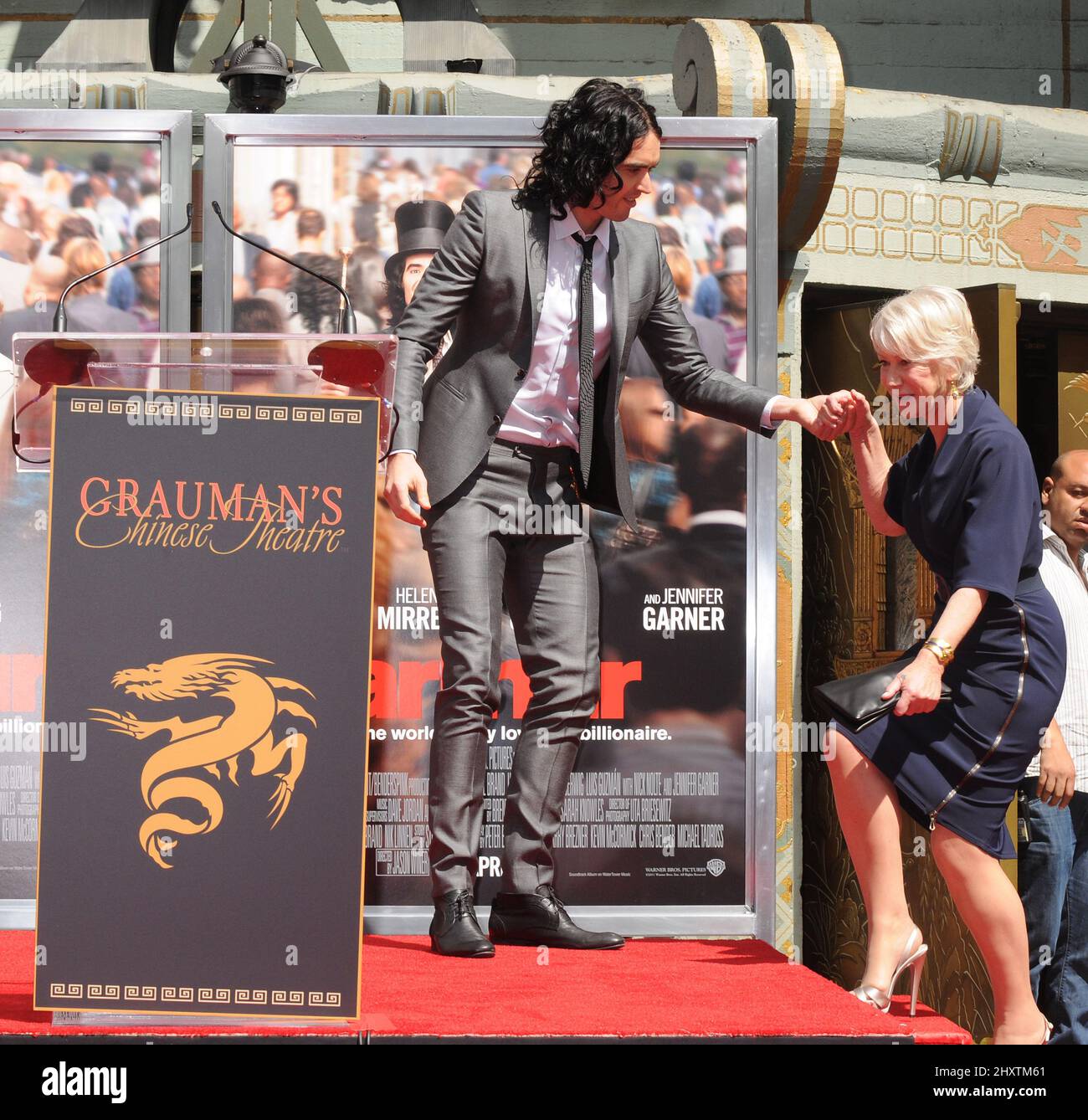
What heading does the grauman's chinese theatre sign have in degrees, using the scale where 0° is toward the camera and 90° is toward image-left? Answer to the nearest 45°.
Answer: approximately 0°

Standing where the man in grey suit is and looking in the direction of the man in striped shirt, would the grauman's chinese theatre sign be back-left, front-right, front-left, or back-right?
back-right

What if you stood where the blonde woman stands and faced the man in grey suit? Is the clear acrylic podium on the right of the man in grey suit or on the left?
left

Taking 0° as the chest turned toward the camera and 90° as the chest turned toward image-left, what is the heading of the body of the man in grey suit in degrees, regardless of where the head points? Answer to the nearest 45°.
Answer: approximately 315°

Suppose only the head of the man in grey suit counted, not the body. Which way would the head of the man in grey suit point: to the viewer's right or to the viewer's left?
to the viewer's right

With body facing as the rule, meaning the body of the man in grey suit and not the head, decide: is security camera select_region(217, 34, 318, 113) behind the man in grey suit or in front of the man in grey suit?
behind

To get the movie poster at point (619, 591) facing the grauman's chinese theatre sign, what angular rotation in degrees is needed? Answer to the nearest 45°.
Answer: approximately 45° to its right

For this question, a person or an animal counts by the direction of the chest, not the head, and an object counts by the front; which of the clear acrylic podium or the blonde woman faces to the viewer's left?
the blonde woman

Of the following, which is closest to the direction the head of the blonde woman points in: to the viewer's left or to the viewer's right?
to the viewer's left

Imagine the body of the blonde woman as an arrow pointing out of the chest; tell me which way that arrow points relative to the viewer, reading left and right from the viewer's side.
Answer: facing to the left of the viewer

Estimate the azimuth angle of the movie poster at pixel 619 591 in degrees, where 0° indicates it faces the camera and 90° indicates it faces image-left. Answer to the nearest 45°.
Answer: approximately 0°

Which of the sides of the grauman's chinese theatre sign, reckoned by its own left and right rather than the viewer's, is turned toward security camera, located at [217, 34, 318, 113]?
back
